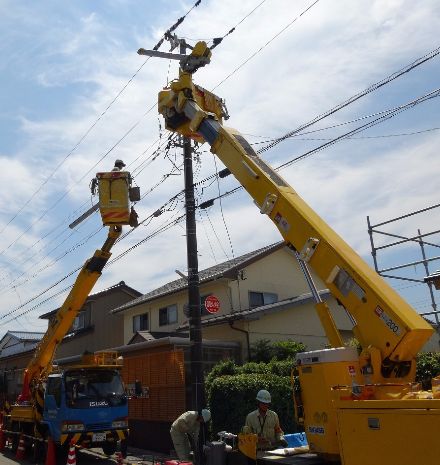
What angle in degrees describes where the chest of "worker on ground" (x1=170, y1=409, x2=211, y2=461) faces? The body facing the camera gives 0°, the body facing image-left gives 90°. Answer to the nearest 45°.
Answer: approximately 270°

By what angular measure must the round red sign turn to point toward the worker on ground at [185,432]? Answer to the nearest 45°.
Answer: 0° — it already faces them

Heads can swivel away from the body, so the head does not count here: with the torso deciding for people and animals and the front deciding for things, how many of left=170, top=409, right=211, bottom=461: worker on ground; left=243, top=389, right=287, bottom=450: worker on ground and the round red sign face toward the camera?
2

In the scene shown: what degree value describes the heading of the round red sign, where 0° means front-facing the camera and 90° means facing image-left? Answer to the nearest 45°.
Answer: approximately 0°

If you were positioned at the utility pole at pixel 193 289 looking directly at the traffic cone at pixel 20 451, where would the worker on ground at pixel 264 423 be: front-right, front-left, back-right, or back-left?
back-left

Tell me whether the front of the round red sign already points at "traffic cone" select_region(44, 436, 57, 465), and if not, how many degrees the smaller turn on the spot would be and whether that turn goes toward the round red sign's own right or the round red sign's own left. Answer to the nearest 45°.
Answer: approximately 45° to the round red sign's own right

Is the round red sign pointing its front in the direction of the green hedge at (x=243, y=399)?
yes

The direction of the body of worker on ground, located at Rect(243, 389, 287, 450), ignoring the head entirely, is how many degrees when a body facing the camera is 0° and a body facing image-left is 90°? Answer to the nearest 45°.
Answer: approximately 0°

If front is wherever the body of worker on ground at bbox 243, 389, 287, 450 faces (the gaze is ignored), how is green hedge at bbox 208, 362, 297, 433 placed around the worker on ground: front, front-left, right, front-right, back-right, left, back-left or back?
back

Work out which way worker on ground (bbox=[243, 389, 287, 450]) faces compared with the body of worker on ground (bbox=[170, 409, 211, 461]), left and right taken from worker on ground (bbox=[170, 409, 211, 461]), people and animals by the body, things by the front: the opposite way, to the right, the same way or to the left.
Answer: to the right
